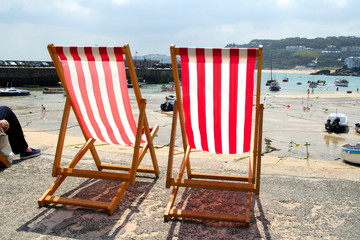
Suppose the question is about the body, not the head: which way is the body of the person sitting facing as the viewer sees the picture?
to the viewer's right

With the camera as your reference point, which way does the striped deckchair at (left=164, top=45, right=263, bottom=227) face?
facing away from the viewer

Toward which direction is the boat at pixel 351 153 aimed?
to the viewer's left

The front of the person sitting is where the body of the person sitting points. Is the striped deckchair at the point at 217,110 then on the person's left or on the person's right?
on the person's right

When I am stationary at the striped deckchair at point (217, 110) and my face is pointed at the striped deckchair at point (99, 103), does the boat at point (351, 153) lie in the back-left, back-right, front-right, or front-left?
back-right

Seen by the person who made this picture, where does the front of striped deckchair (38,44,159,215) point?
facing away from the viewer and to the right of the viewer

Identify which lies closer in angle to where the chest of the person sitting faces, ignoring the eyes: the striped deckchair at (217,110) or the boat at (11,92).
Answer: the striped deckchair

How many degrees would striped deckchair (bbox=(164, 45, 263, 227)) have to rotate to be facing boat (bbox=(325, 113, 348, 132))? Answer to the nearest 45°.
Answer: approximately 45° to its right
